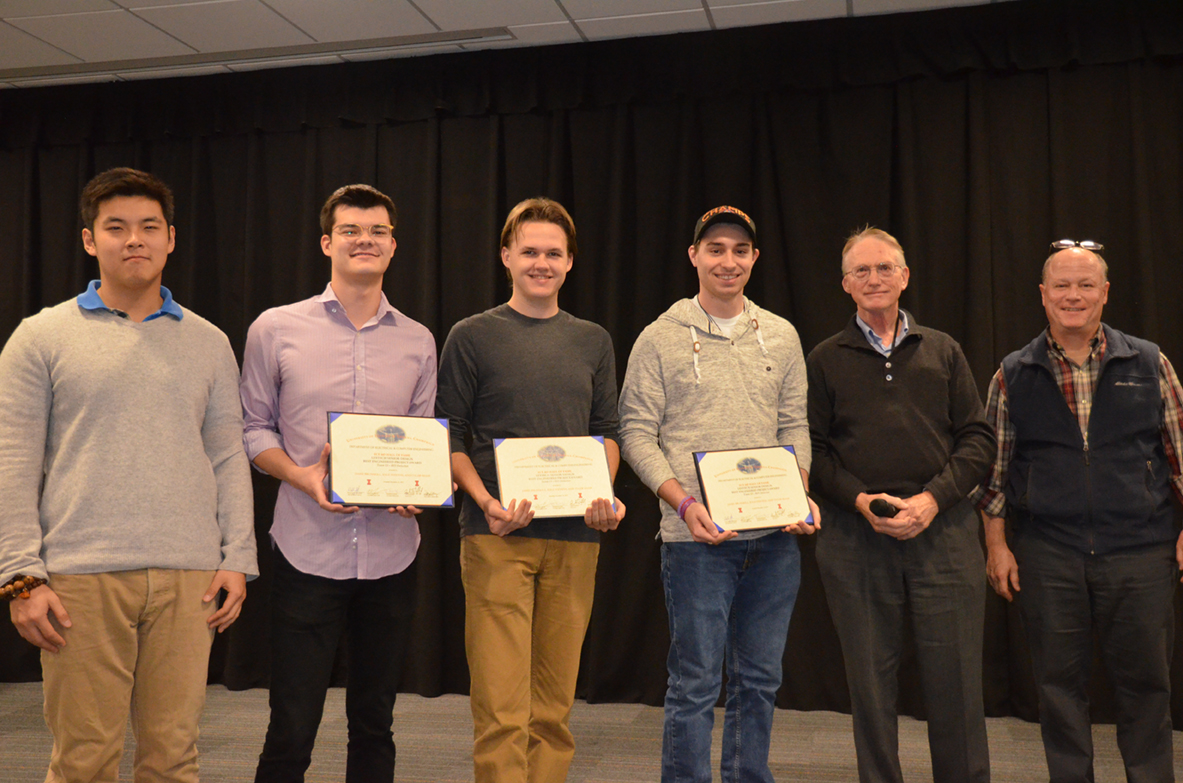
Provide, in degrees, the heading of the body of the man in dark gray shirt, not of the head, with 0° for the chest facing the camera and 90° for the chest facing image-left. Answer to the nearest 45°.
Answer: approximately 0°

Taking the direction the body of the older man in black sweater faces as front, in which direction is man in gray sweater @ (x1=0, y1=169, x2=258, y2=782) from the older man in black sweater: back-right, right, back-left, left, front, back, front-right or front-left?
front-right

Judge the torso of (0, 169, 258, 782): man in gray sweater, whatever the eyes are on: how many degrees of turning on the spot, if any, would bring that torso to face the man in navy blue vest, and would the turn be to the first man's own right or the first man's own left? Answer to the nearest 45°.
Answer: approximately 90° to the first man's own left

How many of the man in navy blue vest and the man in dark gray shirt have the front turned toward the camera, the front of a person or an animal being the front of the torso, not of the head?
2

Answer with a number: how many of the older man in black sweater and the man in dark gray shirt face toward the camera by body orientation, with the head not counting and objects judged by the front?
2

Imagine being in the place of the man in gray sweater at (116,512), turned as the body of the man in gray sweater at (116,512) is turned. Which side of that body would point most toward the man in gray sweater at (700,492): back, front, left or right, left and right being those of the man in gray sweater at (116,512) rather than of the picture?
left

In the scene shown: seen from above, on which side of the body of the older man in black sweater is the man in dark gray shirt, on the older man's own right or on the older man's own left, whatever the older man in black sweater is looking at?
on the older man's own right
